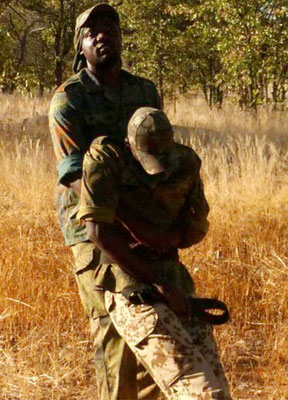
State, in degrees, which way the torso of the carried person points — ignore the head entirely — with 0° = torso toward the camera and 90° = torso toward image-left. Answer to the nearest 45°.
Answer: approximately 0°
